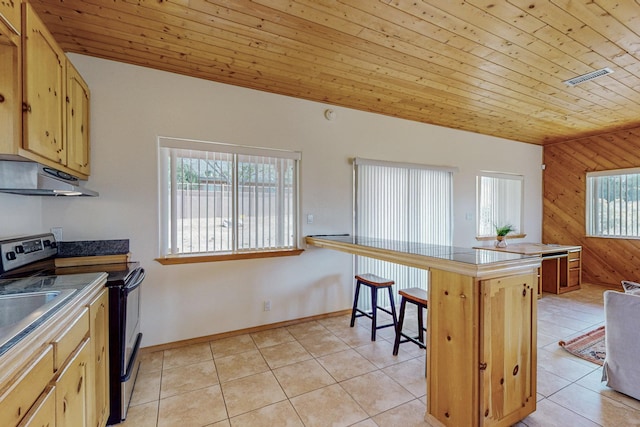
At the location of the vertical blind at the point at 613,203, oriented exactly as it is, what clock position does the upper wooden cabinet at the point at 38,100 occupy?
The upper wooden cabinet is roughly at 11 o'clock from the vertical blind.

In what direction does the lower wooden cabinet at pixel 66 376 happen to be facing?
to the viewer's right

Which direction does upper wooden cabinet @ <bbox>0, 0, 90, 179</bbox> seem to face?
to the viewer's right

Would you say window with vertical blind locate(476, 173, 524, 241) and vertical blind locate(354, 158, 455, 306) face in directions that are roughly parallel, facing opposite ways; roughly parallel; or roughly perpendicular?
roughly parallel

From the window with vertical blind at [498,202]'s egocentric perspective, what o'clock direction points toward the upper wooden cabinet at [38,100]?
The upper wooden cabinet is roughly at 2 o'clock from the window with vertical blind.

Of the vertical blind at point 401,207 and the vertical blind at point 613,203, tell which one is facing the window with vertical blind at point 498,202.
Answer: the vertical blind at point 613,203

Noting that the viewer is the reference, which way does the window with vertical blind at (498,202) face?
facing the viewer and to the right of the viewer

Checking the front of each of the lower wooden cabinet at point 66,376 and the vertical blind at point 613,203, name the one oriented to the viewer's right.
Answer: the lower wooden cabinet

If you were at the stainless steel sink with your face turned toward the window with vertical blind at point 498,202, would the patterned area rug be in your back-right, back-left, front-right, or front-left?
front-right

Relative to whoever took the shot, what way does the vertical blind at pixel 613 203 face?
facing the viewer and to the left of the viewer

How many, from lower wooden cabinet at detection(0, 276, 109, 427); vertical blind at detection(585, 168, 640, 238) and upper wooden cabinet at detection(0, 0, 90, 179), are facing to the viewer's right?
2
